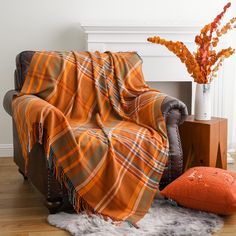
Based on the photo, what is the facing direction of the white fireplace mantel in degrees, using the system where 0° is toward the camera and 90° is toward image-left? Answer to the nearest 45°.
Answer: approximately 0°

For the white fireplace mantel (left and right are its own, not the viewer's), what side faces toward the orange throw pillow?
front

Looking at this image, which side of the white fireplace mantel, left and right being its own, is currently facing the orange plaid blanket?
front

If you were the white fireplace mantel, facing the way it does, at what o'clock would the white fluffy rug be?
The white fluffy rug is roughly at 12 o'clock from the white fireplace mantel.

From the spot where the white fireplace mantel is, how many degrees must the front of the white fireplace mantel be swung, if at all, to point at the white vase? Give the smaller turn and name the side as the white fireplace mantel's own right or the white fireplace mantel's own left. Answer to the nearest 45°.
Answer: approximately 45° to the white fireplace mantel's own left
